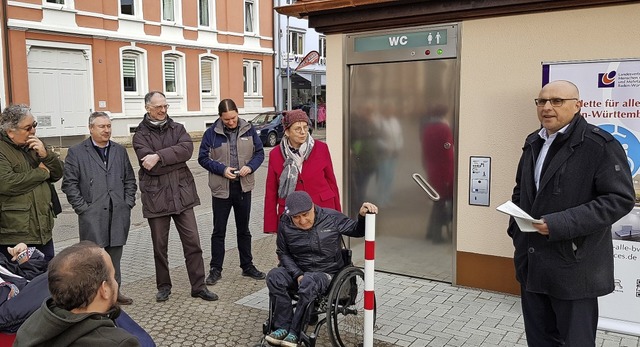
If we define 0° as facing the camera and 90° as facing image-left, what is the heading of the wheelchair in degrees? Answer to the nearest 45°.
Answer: approximately 45°

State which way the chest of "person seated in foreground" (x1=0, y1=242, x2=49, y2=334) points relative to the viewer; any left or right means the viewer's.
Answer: facing to the right of the viewer

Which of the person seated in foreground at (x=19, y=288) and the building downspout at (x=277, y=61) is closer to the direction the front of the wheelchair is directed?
the person seated in foreground

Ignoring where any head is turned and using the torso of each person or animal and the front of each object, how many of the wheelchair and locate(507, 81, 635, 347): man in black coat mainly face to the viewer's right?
0

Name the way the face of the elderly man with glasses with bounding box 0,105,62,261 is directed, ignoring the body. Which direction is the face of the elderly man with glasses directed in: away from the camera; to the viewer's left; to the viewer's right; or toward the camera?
to the viewer's right

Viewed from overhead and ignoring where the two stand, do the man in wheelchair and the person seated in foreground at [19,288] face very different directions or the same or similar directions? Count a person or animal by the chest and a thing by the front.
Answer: very different directions

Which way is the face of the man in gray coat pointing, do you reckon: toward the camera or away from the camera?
toward the camera

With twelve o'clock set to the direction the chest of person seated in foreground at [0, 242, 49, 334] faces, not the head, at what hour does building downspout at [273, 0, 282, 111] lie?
The building downspout is roughly at 10 o'clock from the person seated in foreground.

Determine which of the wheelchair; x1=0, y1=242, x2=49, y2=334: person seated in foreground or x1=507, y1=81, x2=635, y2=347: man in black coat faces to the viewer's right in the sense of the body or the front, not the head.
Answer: the person seated in foreground

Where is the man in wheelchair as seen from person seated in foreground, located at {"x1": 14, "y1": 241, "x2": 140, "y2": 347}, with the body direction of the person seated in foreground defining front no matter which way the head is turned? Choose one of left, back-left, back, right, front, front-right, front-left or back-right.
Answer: front

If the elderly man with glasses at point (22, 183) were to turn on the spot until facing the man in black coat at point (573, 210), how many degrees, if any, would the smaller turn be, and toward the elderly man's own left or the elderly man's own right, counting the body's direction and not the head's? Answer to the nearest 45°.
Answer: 0° — they already face them

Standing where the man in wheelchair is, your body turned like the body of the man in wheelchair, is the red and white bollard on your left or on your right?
on your left

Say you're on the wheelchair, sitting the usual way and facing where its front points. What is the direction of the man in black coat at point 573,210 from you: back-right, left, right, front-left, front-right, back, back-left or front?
left

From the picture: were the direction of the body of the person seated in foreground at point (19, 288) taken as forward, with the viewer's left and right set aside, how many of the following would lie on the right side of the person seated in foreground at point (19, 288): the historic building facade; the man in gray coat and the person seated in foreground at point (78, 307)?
1

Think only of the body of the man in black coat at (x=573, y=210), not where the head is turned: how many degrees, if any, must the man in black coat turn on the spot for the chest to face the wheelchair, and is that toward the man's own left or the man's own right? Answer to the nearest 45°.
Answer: approximately 45° to the man's own right

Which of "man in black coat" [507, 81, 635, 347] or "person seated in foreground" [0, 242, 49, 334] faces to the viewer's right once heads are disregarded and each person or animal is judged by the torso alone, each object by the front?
the person seated in foreground

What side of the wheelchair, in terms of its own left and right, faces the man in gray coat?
right

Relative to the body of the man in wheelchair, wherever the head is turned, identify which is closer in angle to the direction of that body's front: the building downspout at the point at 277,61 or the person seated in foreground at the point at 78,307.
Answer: the person seated in foreground

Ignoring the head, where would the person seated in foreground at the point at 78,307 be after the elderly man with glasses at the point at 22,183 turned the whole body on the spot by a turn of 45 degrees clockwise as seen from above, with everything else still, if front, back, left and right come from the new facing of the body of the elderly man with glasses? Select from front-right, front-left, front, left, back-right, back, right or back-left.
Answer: front
